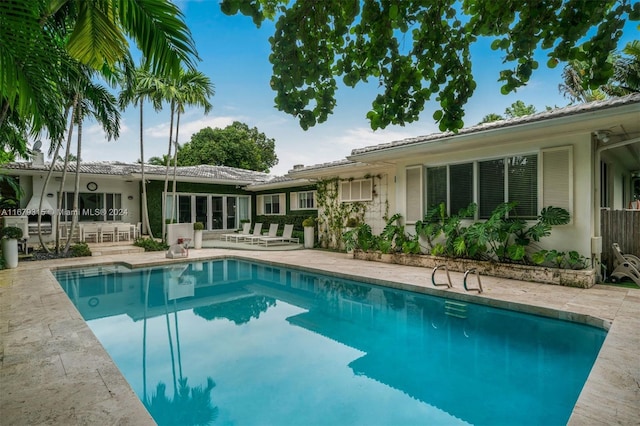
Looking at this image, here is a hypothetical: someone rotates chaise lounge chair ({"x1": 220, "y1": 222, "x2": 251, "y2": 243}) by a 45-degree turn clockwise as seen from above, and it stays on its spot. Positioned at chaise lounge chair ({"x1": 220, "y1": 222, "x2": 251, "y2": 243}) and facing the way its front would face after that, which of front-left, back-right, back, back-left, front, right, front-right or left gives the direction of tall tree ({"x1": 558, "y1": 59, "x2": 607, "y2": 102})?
back

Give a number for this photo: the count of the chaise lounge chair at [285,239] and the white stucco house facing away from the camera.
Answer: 0

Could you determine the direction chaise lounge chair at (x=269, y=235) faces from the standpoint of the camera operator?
facing the viewer and to the left of the viewer

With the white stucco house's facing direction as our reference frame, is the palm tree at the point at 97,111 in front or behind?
in front

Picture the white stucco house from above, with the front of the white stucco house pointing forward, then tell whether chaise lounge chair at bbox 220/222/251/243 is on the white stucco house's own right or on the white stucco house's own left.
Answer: on the white stucco house's own right

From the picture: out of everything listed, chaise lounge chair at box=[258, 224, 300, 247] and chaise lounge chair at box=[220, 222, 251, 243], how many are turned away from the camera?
0

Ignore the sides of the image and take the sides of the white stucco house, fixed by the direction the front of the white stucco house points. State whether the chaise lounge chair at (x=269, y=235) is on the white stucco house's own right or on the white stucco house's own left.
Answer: on the white stucco house's own right

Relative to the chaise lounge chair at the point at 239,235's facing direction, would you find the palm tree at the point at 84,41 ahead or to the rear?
ahead

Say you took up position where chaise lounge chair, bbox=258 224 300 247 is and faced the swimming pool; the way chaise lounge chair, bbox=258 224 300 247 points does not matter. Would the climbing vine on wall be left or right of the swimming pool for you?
left

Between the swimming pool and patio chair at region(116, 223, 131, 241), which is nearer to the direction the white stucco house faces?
the swimming pool
